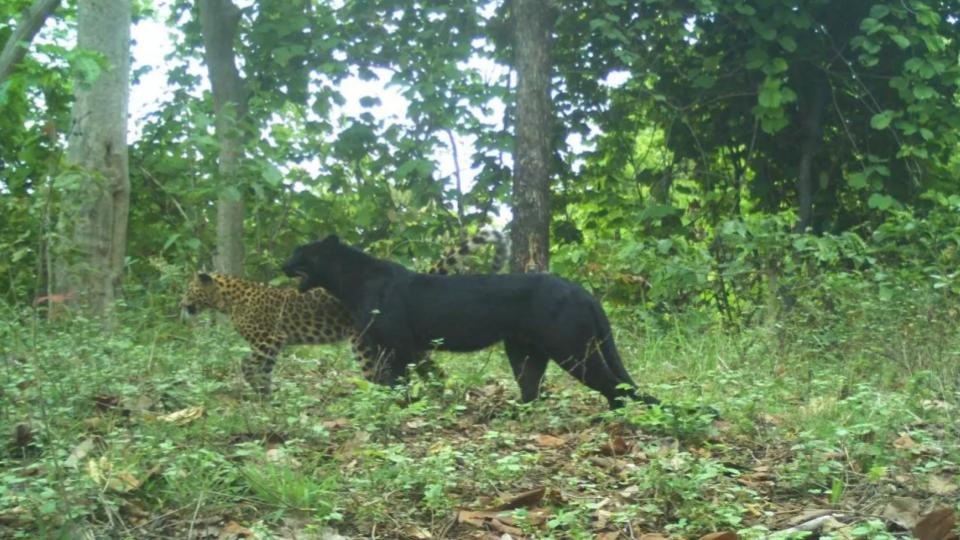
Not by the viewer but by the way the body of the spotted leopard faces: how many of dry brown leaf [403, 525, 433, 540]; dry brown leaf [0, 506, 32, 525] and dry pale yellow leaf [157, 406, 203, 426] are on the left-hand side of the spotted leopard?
3

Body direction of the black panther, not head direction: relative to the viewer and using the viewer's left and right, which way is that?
facing to the left of the viewer

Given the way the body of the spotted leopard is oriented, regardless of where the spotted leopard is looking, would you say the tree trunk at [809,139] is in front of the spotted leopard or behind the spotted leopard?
behind

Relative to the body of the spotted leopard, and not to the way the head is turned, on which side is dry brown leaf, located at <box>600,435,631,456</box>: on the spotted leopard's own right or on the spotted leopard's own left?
on the spotted leopard's own left

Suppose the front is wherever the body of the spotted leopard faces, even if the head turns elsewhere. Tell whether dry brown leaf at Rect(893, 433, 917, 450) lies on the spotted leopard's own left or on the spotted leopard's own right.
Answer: on the spotted leopard's own left

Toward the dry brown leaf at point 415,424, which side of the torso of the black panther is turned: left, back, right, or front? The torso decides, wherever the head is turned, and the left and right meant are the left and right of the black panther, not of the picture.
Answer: left

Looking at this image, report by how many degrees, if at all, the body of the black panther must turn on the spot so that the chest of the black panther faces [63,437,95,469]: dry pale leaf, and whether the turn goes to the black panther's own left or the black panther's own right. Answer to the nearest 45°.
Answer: approximately 45° to the black panther's own left

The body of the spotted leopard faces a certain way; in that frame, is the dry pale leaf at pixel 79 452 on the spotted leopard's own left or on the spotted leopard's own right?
on the spotted leopard's own left

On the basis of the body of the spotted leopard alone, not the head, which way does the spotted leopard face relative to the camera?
to the viewer's left

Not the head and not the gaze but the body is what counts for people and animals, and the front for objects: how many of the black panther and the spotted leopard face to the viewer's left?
2

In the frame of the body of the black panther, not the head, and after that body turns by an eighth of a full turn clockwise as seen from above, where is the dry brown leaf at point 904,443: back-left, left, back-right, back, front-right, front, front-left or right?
back

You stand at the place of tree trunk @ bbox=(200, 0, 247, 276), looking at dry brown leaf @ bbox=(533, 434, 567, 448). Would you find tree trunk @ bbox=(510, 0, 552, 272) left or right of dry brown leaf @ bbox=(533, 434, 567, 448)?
left
